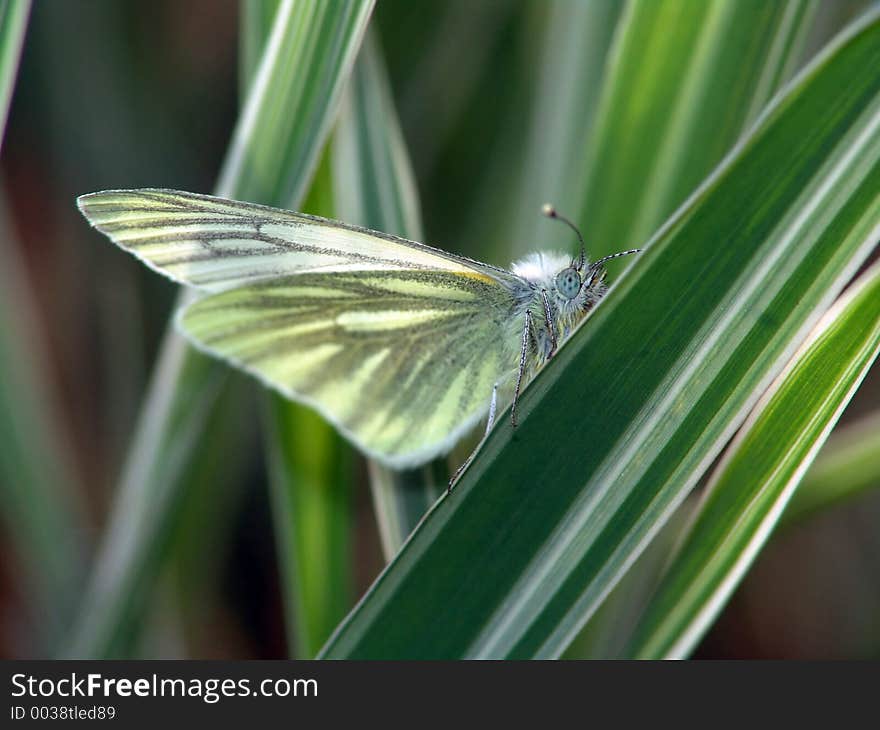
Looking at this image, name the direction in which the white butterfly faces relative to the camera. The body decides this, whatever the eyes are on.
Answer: to the viewer's right
